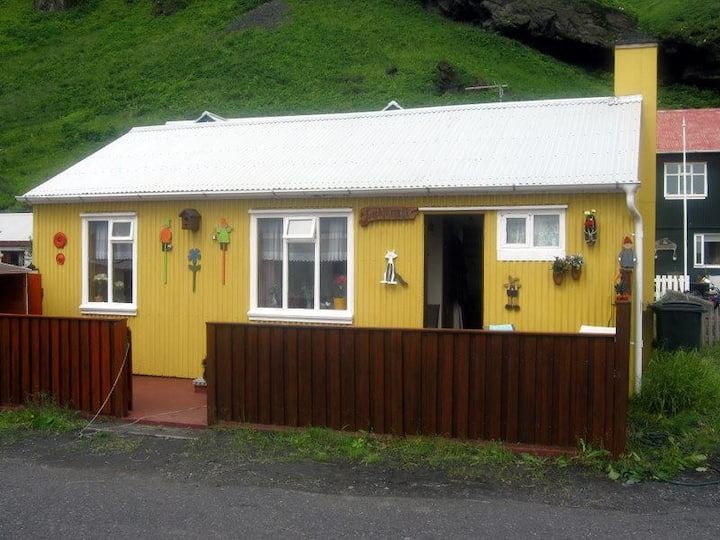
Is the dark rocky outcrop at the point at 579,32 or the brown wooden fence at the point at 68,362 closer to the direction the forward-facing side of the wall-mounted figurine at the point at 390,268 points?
the brown wooden fence

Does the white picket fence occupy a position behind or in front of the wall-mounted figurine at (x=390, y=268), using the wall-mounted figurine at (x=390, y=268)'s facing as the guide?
behind

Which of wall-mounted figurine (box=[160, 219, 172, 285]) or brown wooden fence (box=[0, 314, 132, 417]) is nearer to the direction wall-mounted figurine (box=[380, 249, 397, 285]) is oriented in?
the brown wooden fence

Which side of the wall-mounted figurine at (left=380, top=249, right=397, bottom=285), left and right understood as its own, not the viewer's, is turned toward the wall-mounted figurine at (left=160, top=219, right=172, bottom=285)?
right

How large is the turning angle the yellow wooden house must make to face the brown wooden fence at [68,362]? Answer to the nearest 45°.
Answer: approximately 45° to its right

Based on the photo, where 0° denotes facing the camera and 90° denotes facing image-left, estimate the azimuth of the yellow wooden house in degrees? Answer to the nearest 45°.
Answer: approximately 0°
